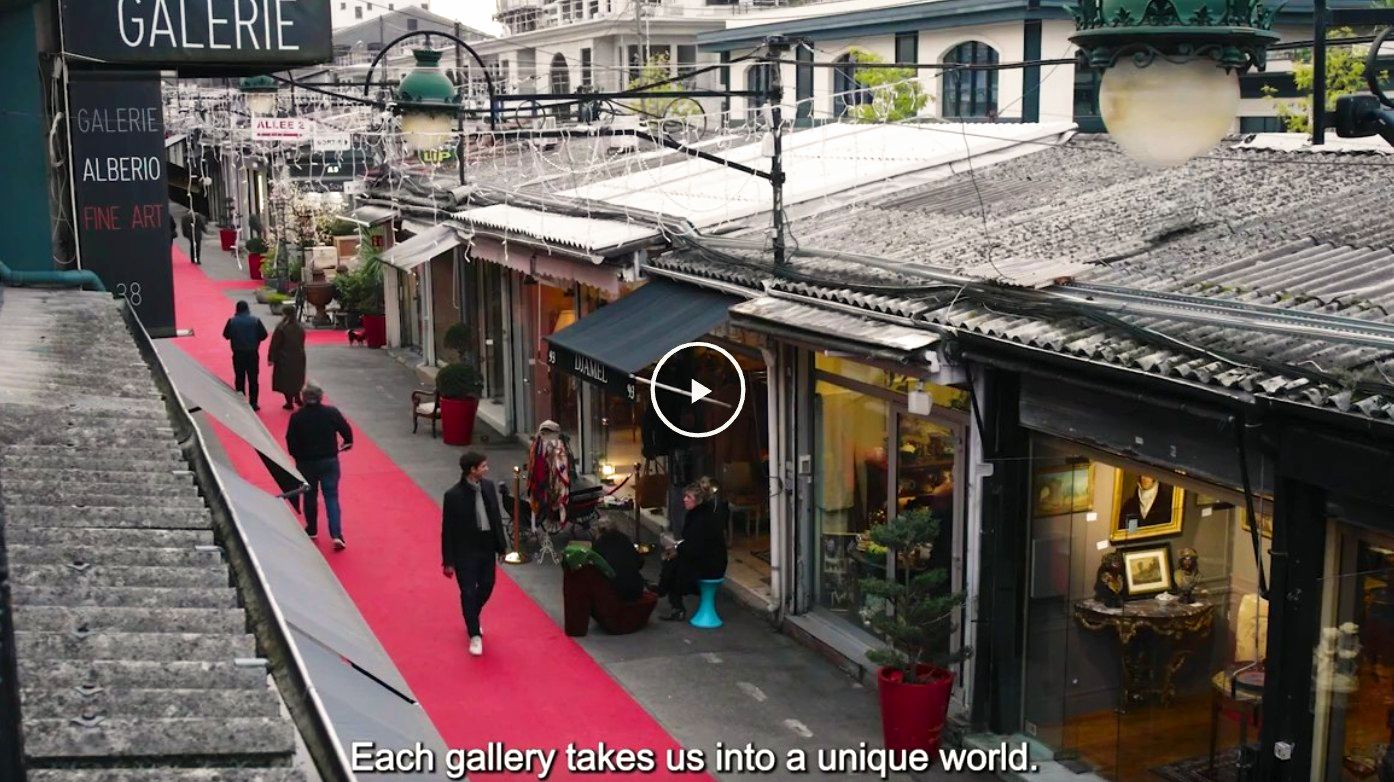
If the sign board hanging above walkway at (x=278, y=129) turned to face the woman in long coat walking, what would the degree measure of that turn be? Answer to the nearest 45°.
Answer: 0° — it already faces them

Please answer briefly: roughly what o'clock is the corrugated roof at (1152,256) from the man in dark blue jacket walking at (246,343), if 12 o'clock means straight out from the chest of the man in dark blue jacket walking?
The corrugated roof is roughly at 5 o'clock from the man in dark blue jacket walking.

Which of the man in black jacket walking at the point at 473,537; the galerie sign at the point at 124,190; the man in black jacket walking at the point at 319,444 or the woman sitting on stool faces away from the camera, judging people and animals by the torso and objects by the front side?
the man in black jacket walking at the point at 319,444

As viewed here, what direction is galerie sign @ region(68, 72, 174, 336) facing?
toward the camera

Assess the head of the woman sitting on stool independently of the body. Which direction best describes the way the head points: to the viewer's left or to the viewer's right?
to the viewer's left

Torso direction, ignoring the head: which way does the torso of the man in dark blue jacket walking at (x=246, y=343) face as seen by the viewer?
away from the camera

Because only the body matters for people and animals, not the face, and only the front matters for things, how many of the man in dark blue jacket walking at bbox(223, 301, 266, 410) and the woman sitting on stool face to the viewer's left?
1

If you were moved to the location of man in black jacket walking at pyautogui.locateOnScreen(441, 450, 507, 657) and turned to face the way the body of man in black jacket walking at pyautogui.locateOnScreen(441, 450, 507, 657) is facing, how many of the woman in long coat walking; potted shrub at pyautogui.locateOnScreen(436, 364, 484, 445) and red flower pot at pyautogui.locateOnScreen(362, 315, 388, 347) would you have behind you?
3

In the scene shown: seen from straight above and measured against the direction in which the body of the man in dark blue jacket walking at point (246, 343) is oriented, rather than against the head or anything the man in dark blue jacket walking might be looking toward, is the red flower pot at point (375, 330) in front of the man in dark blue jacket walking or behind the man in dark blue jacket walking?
in front

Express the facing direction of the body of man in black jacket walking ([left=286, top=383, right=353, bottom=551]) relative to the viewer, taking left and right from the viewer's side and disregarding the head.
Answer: facing away from the viewer

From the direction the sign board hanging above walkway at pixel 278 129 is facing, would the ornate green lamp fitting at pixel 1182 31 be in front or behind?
in front

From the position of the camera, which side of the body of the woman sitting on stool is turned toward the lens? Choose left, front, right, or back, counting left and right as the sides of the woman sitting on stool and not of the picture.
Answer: left

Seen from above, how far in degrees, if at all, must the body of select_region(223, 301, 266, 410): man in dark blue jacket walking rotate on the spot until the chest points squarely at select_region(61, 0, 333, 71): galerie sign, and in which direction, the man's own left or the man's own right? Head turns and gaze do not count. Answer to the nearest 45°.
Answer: approximately 180°

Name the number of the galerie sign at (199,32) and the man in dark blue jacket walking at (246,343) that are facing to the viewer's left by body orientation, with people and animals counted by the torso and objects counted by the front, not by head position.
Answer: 0

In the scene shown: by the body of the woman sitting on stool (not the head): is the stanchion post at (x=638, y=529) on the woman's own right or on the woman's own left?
on the woman's own right

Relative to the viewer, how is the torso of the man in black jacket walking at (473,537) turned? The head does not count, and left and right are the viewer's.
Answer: facing the viewer

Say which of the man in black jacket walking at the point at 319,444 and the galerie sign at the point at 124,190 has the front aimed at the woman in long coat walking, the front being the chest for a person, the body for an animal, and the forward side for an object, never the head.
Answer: the man in black jacket walking

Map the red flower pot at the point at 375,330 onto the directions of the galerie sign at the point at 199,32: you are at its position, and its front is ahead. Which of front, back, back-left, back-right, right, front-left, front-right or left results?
back

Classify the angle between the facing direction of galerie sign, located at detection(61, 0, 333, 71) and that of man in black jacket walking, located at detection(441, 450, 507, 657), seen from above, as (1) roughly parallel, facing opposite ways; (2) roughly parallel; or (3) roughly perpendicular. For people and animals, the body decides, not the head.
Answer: roughly parallel

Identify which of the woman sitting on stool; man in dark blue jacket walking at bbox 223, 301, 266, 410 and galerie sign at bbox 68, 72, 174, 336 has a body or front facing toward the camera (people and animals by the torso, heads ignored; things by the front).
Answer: the galerie sign

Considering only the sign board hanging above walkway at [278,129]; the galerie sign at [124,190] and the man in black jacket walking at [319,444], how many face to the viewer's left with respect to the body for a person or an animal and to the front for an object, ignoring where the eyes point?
0
